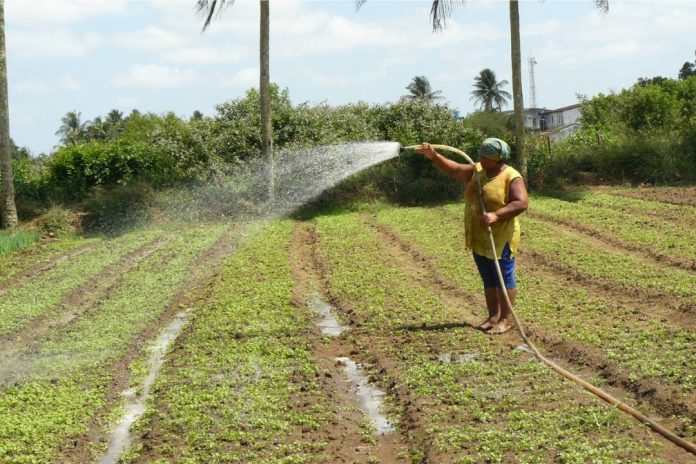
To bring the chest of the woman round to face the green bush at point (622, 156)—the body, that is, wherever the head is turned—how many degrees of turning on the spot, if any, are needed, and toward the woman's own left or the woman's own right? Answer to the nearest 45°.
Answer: approximately 135° to the woman's own right

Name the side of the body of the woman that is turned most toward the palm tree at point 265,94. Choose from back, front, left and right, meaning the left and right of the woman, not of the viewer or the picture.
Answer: right

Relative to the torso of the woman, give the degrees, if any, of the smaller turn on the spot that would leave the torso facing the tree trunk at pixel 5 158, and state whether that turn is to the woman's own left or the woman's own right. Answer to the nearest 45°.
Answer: approximately 90° to the woman's own right

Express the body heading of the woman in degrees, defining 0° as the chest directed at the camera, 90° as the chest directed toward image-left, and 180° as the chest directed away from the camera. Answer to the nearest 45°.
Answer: approximately 45°

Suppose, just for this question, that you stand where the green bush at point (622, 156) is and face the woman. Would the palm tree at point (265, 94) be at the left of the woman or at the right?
right

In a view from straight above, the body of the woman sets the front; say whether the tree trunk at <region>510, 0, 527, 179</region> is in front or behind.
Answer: behind
